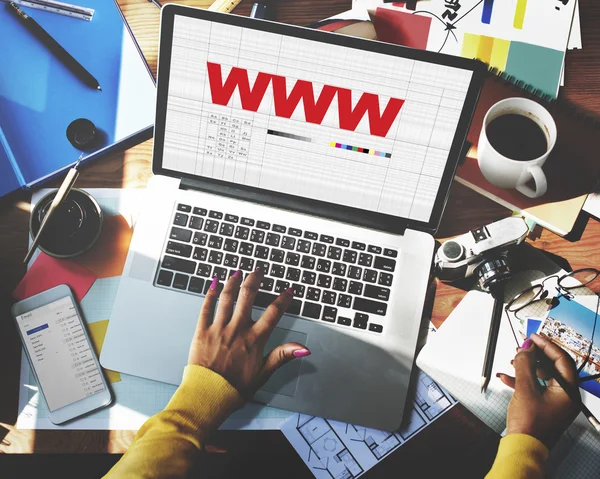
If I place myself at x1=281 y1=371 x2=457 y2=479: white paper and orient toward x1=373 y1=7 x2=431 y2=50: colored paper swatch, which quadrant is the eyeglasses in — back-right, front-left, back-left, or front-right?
front-right

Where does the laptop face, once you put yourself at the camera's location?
facing the viewer

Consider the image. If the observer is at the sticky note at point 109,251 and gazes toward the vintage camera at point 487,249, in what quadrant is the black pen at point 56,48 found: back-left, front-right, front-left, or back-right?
back-left

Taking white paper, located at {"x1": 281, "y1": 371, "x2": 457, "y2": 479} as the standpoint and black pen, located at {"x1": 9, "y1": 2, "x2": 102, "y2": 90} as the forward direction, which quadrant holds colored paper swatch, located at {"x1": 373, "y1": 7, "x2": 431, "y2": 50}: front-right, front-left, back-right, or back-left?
front-right

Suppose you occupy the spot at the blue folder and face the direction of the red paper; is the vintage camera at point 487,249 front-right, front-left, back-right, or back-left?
front-left
